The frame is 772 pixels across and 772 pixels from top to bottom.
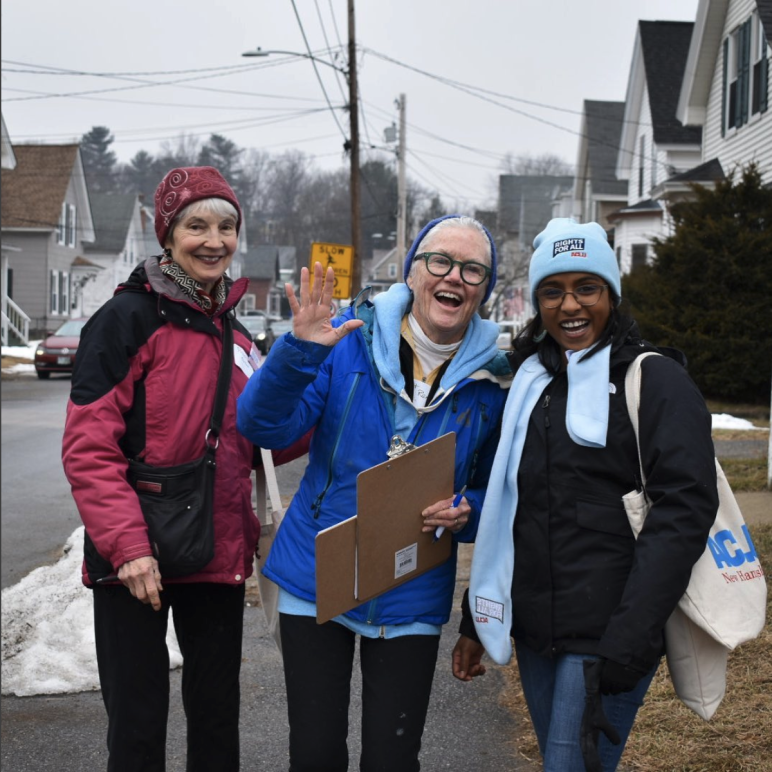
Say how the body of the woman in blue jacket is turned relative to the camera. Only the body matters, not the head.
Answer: toward the camera

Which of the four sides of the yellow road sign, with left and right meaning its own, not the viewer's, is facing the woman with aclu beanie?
front

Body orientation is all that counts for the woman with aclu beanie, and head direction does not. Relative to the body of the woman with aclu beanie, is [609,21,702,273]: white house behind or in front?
behind

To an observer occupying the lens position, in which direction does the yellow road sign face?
facing the viewer

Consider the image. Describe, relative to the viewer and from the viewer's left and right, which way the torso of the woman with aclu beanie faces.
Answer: facing the viewer and to the left of the viewer

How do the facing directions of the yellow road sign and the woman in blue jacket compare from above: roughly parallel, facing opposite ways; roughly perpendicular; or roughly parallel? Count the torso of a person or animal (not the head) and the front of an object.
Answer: roughly parallel

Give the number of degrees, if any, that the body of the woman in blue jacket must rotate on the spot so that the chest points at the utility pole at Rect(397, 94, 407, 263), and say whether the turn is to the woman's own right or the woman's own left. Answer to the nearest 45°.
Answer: approximately 180°

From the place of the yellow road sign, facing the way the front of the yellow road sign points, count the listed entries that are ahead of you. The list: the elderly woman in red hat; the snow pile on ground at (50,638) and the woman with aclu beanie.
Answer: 3

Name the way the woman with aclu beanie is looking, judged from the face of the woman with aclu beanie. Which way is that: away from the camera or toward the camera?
toward the camera

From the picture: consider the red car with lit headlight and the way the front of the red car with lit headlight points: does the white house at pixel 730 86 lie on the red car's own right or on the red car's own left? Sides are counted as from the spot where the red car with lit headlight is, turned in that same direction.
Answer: on the red car's own left

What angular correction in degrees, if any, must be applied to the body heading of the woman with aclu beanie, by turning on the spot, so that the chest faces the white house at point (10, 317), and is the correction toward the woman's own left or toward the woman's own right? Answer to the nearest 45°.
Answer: approximately 90° to the woman's own right

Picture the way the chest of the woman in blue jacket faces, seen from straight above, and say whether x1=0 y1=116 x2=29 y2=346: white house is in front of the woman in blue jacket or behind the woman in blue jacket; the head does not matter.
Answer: behind

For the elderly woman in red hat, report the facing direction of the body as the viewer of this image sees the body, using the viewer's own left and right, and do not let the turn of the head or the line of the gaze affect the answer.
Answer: facing the viewer and to the right of the viewer

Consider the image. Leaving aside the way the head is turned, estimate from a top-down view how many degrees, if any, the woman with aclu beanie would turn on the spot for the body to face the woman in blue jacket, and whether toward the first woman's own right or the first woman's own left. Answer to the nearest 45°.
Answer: approximately 90° to the first woman's own right

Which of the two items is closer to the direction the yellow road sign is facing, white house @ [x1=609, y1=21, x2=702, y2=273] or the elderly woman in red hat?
the elderly woman in red hat

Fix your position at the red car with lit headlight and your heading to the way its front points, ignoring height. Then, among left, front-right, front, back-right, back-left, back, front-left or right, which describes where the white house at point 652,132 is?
back-left
